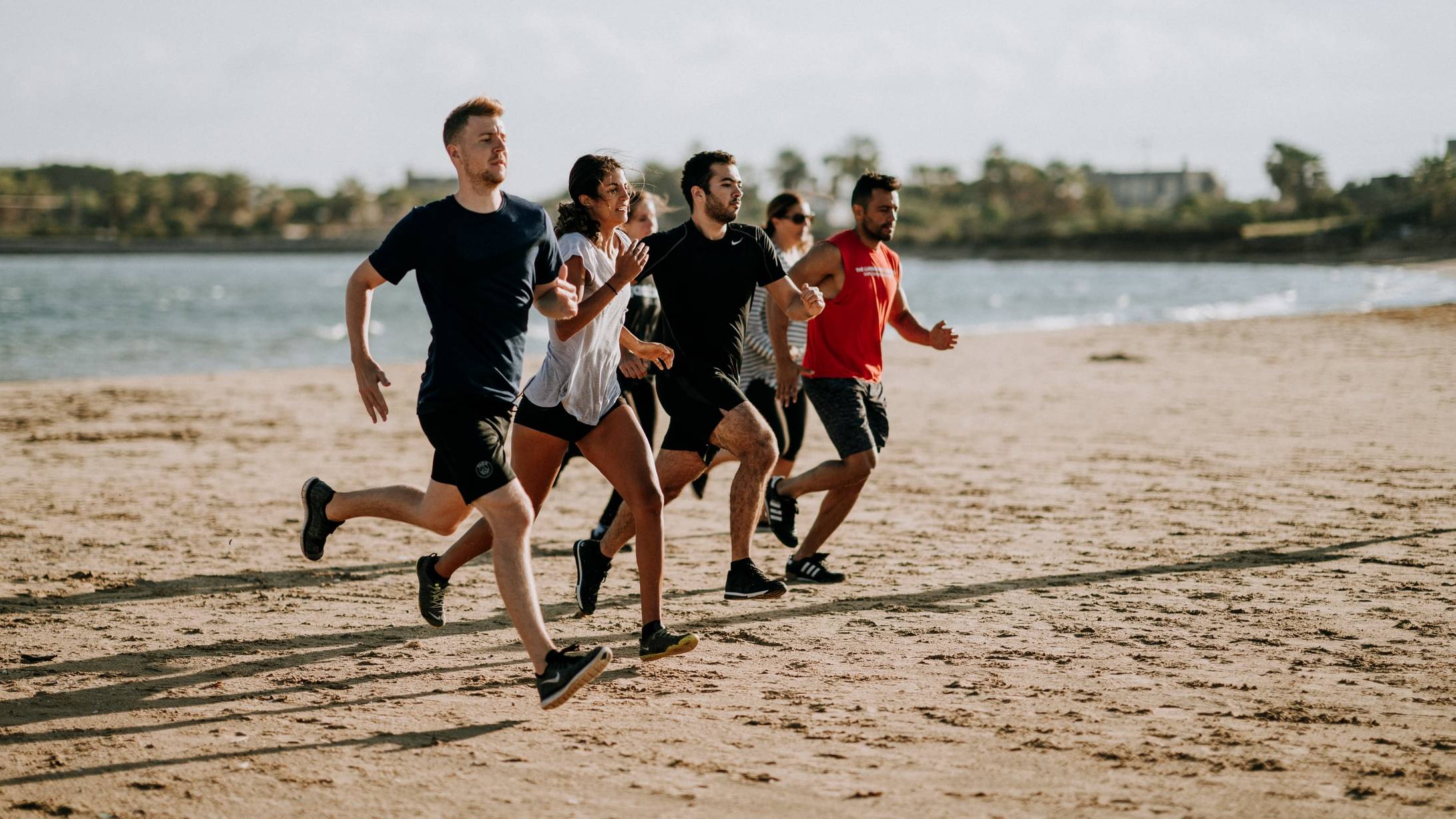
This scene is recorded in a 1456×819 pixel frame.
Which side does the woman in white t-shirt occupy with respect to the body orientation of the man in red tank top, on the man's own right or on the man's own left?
on the man's own right

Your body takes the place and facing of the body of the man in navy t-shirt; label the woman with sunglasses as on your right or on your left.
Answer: on your left

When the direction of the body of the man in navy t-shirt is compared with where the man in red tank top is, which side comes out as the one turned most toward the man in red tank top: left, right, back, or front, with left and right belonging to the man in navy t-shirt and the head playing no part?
left

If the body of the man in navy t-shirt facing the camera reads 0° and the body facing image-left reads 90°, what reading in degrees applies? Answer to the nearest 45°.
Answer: approximately 315°

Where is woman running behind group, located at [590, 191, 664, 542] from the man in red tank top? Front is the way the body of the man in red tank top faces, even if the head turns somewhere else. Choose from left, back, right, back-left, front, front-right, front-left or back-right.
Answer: back

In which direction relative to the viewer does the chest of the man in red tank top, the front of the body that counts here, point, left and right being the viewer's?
facing the viewer and to the right of the viewer

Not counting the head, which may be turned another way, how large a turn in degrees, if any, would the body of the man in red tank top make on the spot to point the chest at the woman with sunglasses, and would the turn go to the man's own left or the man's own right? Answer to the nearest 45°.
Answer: approximately 135° to the man's own left

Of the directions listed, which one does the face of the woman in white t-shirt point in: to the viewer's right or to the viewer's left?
to the viewer's right

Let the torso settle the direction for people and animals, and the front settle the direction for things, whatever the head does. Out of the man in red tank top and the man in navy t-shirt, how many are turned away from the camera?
0

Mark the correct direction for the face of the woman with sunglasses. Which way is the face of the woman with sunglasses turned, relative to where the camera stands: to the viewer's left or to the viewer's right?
to the viewer's right
